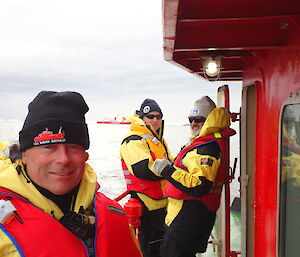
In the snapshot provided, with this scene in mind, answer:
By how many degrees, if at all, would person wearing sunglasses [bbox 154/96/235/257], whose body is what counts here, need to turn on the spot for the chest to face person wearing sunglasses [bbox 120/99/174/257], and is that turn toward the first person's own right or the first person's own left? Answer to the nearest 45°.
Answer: approximately 45° to the first person's own right

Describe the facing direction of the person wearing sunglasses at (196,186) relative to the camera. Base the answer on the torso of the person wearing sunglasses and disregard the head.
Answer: to the viewer's left
